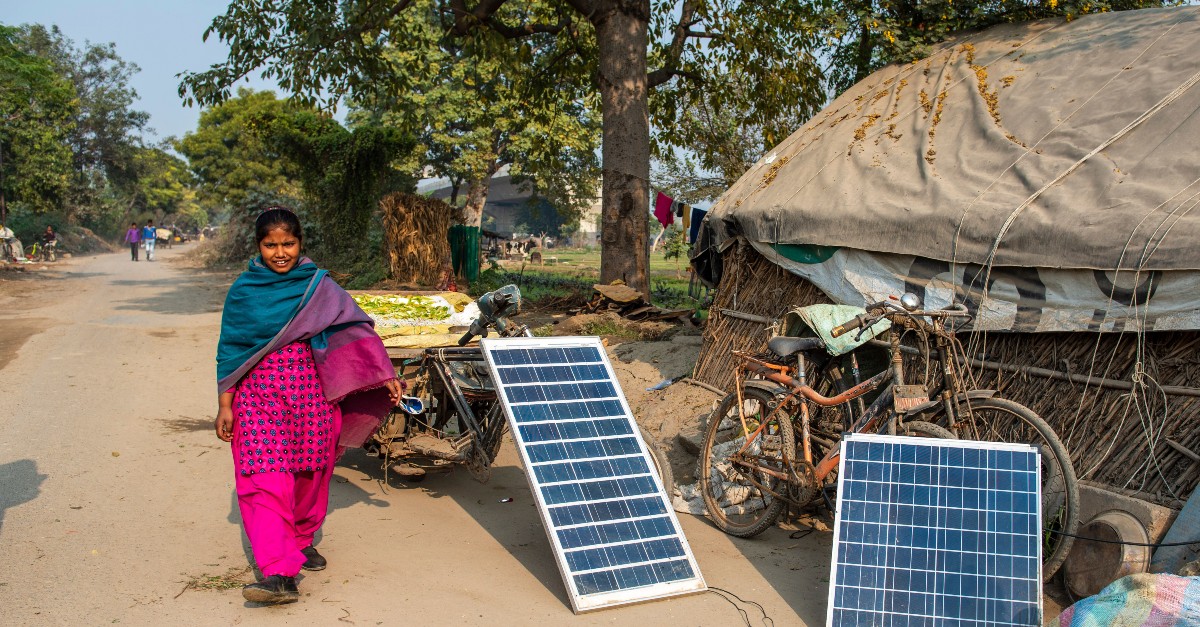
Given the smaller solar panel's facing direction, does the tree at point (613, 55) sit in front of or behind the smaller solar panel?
behind

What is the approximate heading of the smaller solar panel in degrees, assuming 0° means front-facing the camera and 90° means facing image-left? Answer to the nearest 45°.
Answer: approximately 0°

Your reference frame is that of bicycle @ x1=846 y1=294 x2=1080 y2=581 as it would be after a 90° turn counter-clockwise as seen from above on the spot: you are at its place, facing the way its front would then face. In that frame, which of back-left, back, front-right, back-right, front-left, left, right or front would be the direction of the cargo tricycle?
back-left

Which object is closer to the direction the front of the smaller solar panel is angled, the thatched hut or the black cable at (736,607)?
the black cable
